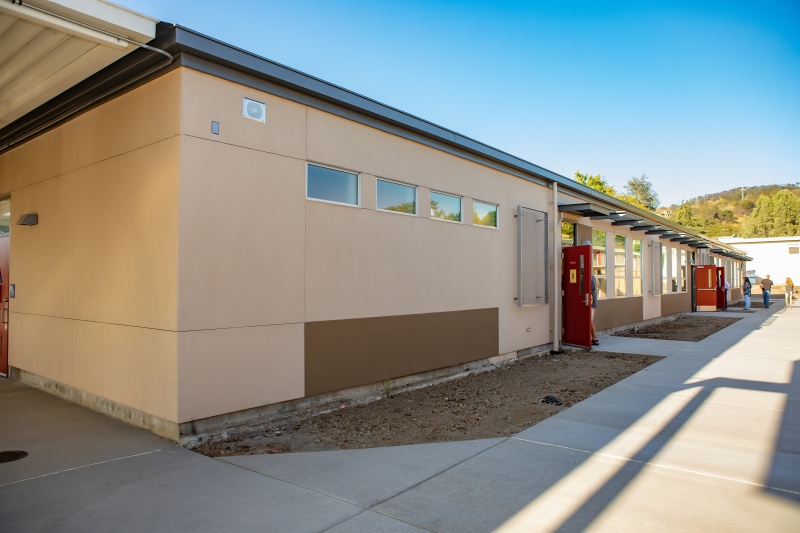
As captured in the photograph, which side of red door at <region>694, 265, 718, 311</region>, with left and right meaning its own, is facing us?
front

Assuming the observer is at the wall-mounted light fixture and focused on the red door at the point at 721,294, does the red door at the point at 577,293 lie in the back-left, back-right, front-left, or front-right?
front-right

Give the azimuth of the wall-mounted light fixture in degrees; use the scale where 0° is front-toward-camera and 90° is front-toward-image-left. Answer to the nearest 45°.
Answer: approximately 45°

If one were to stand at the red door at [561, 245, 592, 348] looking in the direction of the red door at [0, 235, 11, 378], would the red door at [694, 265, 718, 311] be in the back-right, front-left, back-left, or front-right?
back-right

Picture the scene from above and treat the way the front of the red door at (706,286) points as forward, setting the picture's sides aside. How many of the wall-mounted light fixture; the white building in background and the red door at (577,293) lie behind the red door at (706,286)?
1

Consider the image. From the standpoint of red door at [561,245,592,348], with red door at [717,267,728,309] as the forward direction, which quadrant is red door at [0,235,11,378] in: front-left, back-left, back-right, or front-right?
back-left

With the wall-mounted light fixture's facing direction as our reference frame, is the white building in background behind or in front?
behind

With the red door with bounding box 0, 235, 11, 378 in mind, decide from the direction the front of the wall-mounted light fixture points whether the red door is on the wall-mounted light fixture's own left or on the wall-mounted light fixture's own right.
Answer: on the wall-mounted light fixture's own right

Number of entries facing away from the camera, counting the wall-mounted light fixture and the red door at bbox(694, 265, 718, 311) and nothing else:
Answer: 0
